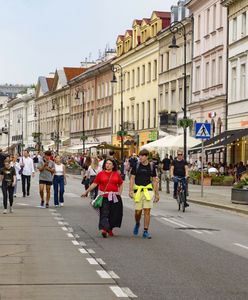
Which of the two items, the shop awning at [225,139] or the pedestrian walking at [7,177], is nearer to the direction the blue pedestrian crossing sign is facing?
the pedestrian walking

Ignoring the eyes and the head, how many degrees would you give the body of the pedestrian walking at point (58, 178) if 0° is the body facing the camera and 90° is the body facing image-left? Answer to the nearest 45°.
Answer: approximately 0°

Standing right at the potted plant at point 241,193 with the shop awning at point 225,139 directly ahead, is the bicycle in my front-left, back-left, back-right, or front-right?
back-left

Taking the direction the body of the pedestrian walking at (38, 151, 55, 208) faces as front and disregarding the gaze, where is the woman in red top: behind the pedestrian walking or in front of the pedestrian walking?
in front

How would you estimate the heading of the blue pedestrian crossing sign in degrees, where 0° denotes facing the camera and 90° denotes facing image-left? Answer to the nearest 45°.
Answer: approximately 0°

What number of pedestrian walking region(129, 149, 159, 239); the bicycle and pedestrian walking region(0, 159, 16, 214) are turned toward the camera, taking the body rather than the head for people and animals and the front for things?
3
